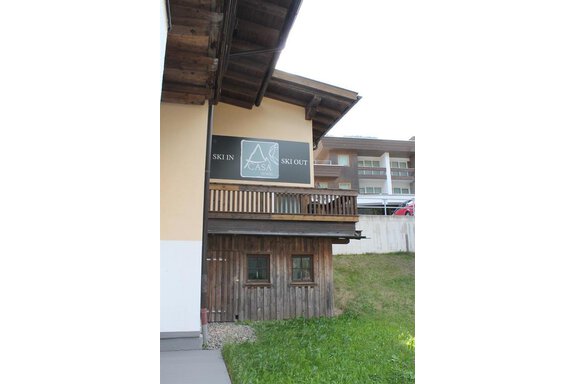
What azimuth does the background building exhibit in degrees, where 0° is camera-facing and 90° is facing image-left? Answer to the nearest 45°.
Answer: approximately 0°

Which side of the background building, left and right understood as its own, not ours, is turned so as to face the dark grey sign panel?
front

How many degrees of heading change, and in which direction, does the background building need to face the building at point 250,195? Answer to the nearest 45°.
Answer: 0° — it already faces it
